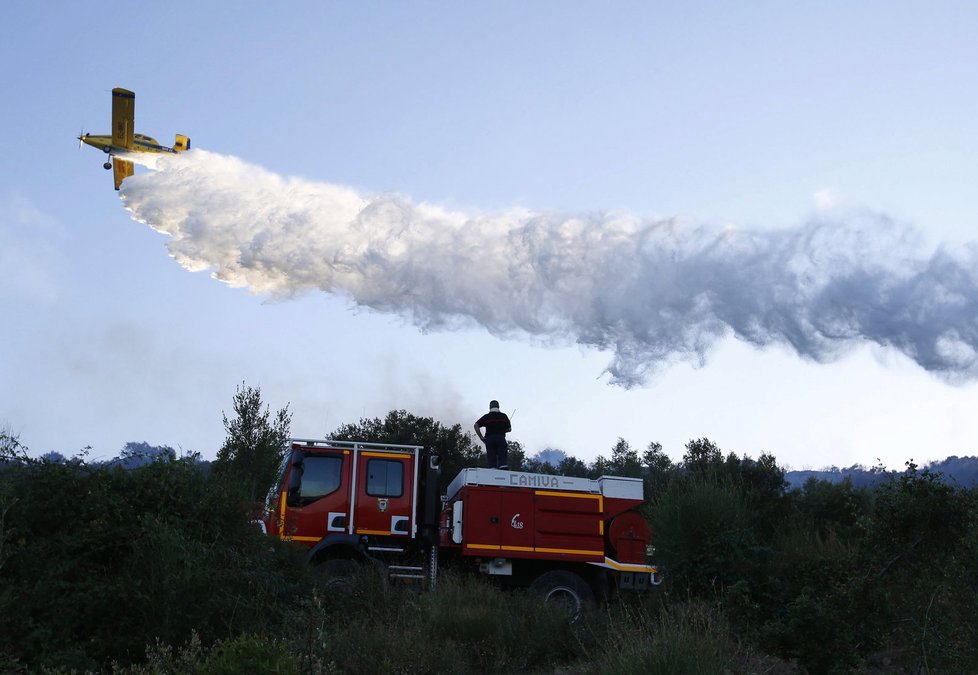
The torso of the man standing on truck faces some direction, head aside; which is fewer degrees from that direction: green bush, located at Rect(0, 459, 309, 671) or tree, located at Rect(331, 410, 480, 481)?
the tree

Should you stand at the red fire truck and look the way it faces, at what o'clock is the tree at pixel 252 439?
The tree is roughly at 2 o'clock from the red fire truck.

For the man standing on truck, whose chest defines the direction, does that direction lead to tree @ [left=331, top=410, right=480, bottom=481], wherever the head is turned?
yes

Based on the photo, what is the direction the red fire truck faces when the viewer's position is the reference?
facing to the left of the viewer

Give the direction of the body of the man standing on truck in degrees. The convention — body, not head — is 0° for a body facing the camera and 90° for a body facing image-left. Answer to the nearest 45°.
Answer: approximately 180°

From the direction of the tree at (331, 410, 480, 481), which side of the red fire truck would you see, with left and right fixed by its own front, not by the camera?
right

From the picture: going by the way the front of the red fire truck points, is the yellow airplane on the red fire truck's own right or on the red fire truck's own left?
on the red fire truck's own right

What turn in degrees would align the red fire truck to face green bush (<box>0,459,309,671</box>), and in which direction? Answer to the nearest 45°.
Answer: approximately 45° to its left

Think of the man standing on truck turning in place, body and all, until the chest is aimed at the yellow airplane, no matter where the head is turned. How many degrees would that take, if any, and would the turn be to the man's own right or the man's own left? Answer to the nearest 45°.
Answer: approximately 45° to the man's own left
